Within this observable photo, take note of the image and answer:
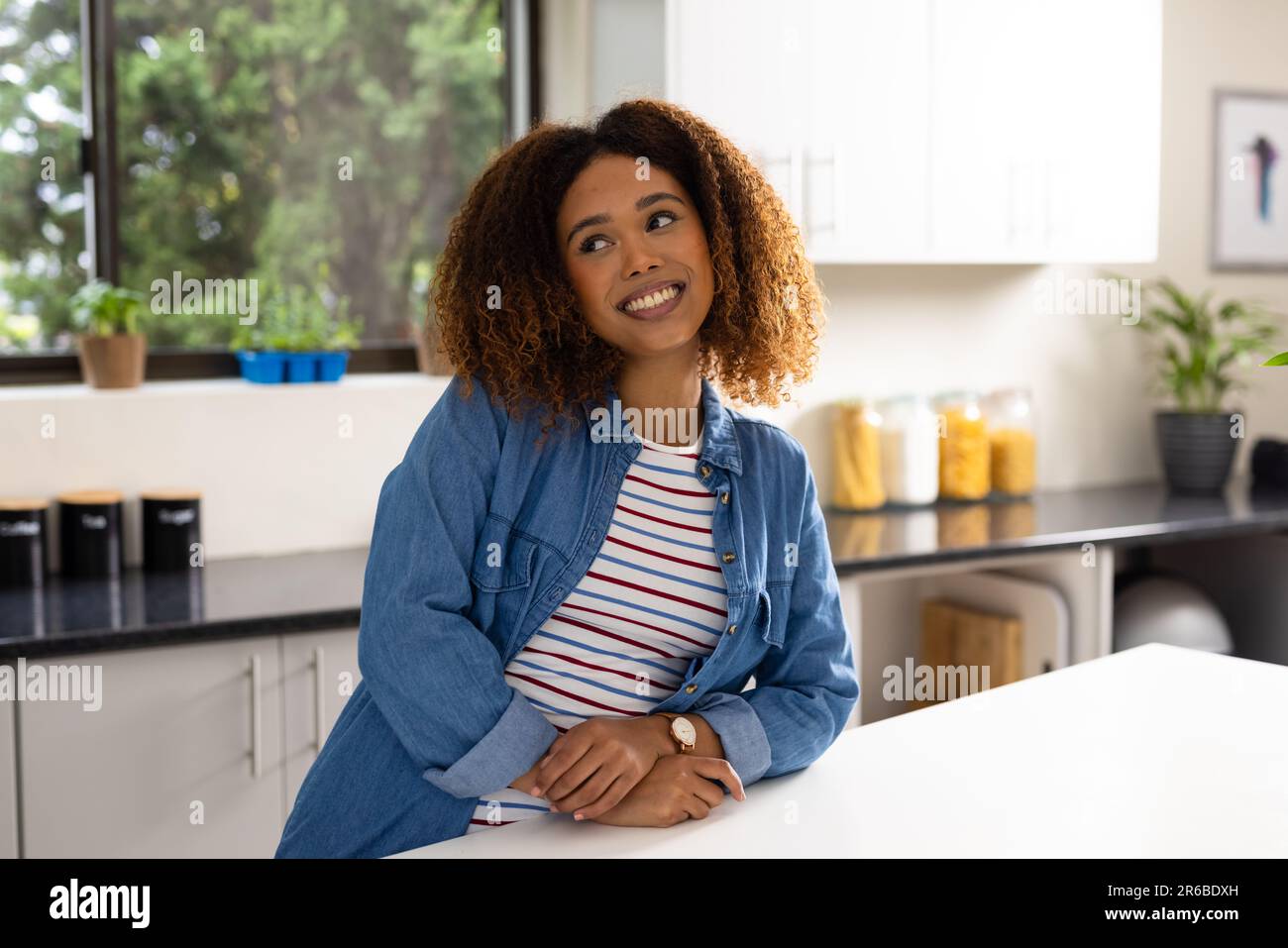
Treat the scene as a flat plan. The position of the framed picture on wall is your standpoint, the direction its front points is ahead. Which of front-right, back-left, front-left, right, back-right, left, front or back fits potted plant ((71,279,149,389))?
front-right

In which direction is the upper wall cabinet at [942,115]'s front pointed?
toward the camera

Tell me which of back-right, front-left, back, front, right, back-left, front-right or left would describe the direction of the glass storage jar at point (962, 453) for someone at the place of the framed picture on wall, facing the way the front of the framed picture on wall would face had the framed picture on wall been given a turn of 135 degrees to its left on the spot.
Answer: back

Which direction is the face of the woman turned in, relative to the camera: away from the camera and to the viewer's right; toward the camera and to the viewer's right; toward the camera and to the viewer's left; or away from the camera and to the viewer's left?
toward the camera and to the viewer's right

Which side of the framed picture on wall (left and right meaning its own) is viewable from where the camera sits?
front

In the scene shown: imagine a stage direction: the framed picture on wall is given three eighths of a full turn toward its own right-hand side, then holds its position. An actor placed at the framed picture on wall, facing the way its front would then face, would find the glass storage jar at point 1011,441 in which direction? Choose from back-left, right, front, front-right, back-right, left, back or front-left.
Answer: left

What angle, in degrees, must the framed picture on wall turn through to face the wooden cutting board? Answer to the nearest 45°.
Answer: approximately 45° to its right

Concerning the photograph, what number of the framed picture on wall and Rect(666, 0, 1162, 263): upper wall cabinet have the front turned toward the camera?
2

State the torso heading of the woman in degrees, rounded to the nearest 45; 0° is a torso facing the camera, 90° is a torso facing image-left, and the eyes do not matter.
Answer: approximately 315°

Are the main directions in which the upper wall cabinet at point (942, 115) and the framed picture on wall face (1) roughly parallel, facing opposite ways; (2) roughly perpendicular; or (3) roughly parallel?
roughly parallel

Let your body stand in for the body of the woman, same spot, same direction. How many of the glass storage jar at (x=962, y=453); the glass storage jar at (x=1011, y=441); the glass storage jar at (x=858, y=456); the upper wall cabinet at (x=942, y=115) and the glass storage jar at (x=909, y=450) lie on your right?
0
